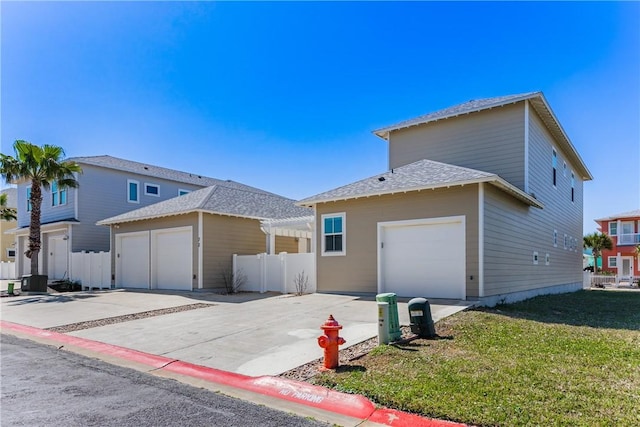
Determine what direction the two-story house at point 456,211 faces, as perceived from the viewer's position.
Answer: facing the viewer and to the left of the viewer

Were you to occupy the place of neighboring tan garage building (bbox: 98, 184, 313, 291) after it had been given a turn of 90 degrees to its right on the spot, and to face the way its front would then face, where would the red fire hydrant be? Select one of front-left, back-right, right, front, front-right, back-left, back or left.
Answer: back-left

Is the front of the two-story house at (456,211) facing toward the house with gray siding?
no

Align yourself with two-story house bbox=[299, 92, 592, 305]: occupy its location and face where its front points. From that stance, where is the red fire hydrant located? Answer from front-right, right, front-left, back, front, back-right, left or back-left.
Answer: front-left

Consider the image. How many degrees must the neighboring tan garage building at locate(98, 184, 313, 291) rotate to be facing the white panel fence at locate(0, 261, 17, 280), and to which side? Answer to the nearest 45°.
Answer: approximately 90° to its right

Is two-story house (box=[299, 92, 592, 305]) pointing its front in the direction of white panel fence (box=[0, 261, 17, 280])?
no

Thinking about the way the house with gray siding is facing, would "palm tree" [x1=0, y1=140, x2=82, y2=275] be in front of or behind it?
in front

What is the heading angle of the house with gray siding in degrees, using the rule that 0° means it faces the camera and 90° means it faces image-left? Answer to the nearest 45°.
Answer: approximately 45°

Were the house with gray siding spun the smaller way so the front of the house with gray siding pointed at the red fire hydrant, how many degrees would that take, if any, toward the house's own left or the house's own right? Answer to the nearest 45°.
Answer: approximately 45° to the house's own left

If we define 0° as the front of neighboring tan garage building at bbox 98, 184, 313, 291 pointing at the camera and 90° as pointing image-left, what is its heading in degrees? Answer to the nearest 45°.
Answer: approximately 45°

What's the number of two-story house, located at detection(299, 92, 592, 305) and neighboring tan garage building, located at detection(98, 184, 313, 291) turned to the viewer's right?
0

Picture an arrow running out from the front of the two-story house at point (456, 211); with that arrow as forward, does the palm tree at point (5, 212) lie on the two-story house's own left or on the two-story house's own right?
on the two-story house's own right

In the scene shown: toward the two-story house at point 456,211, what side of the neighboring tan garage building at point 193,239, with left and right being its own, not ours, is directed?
left

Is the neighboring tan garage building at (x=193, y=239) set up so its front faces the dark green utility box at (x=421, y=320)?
no

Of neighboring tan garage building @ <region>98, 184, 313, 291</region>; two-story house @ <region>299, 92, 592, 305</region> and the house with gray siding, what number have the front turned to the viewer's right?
0
